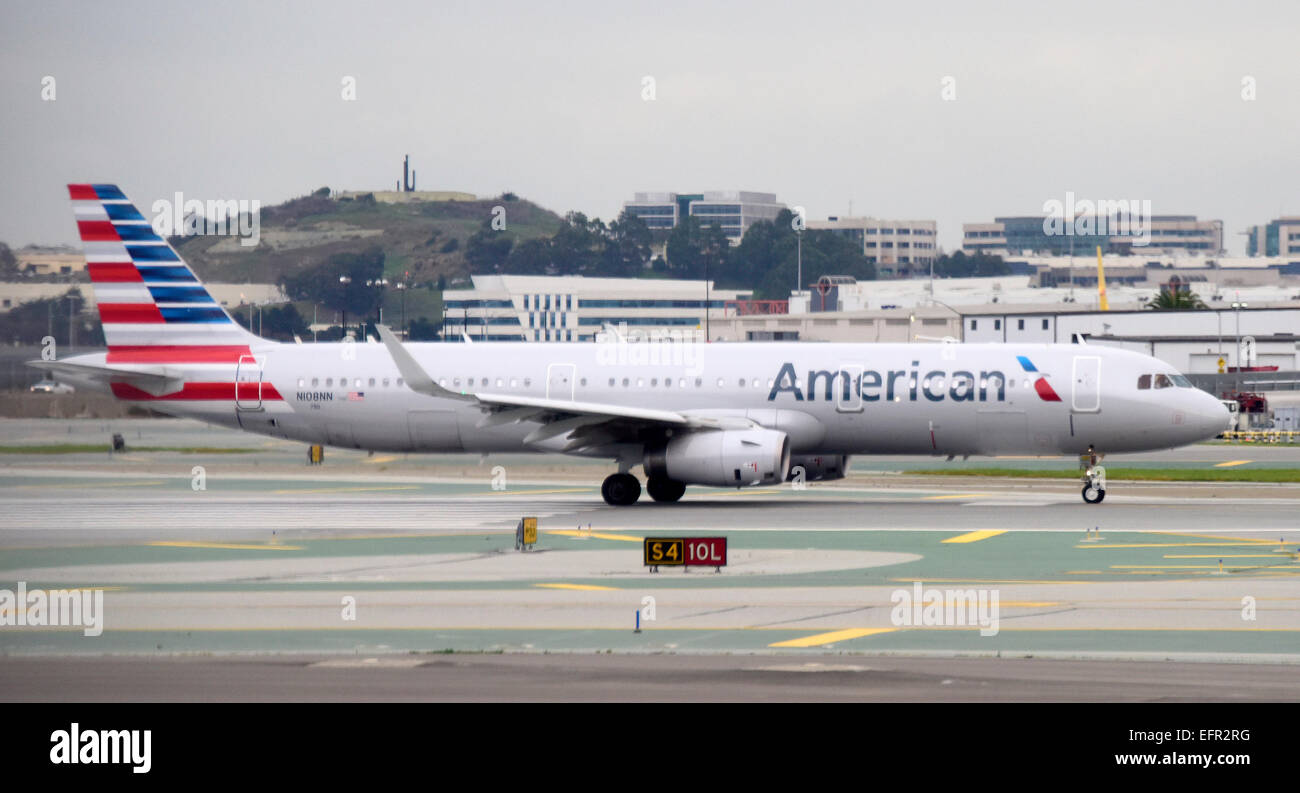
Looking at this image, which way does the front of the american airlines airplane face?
to the viewer's right

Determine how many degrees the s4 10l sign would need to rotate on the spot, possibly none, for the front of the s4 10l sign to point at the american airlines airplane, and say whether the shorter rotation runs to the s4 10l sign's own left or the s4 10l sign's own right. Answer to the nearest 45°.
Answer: approximately 180°

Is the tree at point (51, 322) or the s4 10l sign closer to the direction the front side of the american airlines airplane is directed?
the s4 10l sign

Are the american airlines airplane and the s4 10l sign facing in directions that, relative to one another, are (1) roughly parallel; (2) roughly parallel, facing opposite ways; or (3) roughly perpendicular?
roughly perpendicular

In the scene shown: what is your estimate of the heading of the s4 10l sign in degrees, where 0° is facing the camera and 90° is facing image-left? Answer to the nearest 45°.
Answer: approximately 0°

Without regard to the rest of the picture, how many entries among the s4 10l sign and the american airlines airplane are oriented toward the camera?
1

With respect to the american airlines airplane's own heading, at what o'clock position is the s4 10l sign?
The s4 10l sign is roughly at 3 o'clock from the american airlines airplane.
